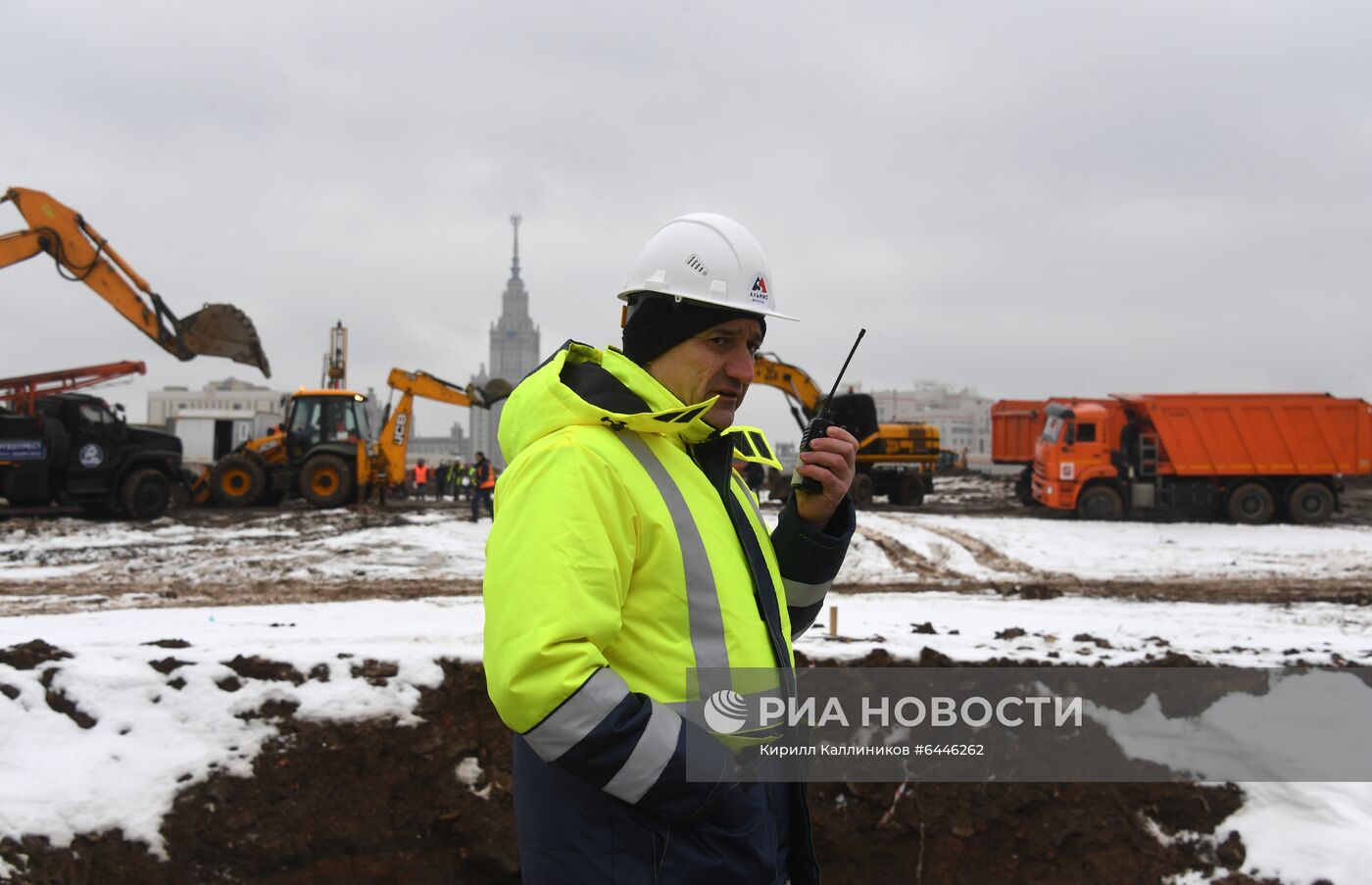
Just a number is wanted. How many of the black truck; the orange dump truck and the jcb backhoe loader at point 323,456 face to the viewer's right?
1

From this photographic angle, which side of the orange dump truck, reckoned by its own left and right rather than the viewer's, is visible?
left

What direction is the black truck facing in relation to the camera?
to the viewer's right

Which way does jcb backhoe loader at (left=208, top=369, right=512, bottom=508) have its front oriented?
to the viewer's left

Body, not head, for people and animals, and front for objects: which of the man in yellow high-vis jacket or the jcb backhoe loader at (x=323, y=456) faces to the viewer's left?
the jcb backhoe loader

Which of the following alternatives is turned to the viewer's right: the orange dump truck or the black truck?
the black truck

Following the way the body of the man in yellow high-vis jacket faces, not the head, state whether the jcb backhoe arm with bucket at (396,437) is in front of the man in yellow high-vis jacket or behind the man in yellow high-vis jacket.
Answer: behind

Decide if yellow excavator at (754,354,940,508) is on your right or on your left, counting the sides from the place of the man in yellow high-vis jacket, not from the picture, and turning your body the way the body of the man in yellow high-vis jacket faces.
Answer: on your left

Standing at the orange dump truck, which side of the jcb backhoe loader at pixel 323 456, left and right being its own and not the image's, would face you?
back

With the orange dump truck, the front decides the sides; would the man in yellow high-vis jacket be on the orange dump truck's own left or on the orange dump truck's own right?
on the orange dump truck's own left

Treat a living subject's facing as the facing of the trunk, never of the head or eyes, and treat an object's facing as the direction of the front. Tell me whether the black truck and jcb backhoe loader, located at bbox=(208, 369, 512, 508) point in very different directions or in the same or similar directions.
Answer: very different directions

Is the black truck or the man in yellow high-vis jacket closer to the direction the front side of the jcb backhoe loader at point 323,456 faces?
the black truck

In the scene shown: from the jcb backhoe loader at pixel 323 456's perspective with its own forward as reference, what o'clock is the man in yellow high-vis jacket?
The man in yellow high-vis jacket is roughly at 9 o'clock from the jcb backhoe loader.

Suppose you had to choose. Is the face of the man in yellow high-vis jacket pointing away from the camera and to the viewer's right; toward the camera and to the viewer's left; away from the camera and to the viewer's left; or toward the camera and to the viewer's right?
toward the camera and to the viewer's right

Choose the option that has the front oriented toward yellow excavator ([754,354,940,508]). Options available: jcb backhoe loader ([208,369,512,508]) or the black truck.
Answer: the black truck

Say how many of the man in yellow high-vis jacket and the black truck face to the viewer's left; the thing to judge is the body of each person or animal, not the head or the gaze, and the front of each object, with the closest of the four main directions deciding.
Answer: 0
